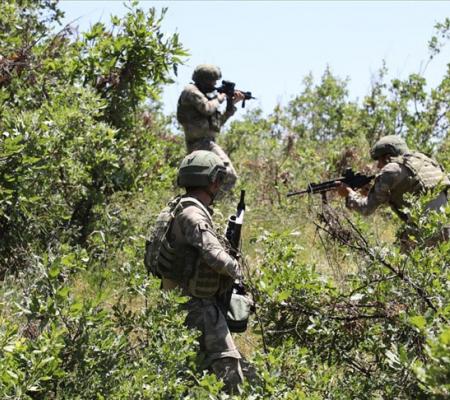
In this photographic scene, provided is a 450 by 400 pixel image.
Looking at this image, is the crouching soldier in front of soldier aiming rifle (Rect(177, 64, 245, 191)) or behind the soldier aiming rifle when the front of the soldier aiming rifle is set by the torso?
in front

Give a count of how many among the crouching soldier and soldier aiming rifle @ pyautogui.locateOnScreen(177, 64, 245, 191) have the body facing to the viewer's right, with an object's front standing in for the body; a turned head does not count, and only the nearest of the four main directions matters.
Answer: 1

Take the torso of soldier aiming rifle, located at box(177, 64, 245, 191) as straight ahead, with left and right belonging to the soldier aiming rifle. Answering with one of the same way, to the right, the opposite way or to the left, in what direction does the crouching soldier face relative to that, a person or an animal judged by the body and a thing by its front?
the opposite way

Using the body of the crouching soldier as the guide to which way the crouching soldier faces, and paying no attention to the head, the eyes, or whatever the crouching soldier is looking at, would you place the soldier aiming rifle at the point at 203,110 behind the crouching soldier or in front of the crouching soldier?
in front

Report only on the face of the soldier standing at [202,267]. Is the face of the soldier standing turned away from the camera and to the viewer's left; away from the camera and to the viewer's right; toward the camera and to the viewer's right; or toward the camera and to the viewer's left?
away from the camera and to the viewer's right

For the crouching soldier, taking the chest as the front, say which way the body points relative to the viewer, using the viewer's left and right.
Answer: facing to the left of the viewer

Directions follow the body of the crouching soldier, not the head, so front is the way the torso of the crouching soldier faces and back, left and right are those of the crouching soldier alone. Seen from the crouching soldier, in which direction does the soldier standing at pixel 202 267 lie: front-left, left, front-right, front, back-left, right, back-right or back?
front-left

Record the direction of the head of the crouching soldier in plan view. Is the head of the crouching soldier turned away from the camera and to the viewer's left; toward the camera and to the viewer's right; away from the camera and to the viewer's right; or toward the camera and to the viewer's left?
away from the camera and to the viewer's left

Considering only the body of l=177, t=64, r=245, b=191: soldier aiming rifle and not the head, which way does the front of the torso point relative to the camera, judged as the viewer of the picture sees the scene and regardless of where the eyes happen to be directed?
to the viewer's right
